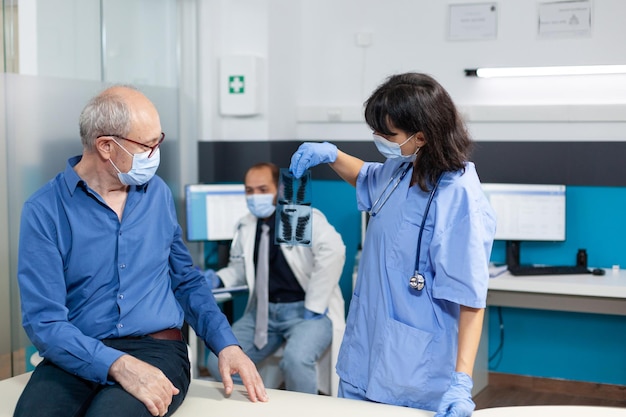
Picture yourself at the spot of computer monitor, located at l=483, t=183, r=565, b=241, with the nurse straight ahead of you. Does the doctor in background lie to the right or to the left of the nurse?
right

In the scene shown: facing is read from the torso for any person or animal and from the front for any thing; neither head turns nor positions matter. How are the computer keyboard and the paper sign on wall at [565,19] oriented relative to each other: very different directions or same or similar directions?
same or similar directions

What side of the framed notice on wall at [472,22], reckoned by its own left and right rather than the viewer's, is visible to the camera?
front

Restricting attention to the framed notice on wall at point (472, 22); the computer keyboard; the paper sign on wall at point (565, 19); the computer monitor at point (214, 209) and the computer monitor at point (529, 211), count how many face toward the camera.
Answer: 5

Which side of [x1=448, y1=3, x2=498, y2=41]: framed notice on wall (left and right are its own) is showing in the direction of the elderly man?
front

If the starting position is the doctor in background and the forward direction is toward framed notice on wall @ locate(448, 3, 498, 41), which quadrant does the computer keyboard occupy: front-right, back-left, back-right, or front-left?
front-right

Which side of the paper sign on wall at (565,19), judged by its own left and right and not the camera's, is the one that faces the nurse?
front

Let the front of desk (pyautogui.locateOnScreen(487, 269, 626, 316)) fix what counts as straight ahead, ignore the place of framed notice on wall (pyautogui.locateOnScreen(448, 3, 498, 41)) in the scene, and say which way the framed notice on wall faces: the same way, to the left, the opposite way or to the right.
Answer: the same way

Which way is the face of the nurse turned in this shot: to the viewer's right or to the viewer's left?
to the viewer's left

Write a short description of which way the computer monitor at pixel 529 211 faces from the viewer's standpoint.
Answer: facing the viewer

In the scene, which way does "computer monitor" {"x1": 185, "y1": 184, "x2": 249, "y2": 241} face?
toward the camera

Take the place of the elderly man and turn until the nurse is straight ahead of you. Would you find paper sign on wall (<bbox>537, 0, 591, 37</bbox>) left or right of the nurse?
left
